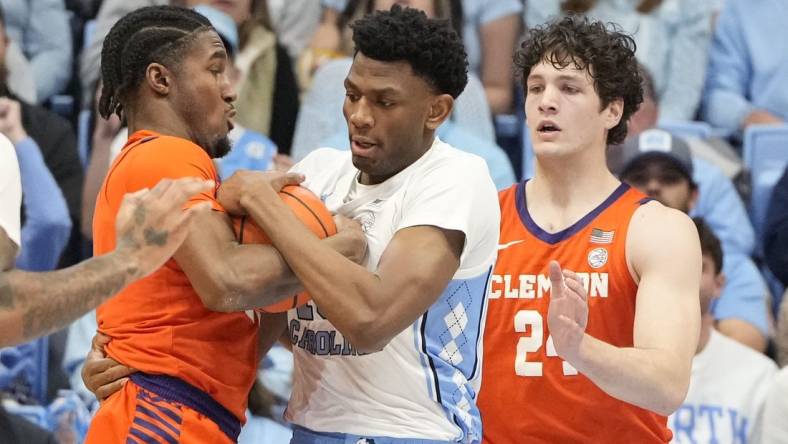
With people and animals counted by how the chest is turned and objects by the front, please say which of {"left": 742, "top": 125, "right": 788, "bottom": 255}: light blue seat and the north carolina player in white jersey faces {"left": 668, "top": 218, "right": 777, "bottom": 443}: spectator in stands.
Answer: the light blue seat

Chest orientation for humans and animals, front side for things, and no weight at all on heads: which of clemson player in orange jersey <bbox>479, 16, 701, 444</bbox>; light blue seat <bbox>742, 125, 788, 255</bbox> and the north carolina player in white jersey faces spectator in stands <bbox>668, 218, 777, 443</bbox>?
the light blue seat

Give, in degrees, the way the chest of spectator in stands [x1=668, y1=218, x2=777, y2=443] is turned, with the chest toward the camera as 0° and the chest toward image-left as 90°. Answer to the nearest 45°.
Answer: approximately 0°

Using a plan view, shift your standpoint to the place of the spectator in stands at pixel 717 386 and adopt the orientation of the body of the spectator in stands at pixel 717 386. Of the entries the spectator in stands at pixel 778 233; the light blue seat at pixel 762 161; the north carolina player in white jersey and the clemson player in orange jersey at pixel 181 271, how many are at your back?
2

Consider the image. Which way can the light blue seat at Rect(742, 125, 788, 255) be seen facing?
toward the camera

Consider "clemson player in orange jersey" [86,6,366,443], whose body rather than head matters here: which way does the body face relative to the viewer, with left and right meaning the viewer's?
facing to the right of the viewer

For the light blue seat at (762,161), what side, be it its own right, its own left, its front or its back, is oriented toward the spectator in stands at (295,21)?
right

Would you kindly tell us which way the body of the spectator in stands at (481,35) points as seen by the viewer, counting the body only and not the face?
toward the camera

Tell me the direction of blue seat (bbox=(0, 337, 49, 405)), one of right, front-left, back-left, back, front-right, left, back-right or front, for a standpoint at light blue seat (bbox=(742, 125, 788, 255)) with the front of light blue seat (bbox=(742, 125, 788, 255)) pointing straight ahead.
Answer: front-right

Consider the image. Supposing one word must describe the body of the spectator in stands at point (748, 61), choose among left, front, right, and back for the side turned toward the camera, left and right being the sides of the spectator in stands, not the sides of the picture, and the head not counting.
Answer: front

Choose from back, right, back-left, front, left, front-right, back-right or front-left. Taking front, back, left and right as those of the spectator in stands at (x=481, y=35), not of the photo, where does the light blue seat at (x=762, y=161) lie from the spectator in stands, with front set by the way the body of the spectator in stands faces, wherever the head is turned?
left

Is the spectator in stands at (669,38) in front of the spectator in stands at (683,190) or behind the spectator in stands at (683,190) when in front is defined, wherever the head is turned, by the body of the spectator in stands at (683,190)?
behind

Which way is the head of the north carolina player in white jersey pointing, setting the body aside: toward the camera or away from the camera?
toward the camera

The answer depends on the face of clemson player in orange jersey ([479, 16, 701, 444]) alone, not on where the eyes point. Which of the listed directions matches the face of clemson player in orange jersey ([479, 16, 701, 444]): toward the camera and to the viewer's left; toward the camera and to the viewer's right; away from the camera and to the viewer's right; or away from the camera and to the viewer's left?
toward the camera and to the viewer's left
